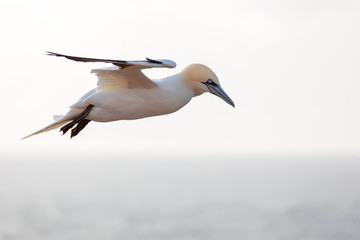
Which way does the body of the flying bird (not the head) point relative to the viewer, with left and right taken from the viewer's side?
facing to the right of the viewer
